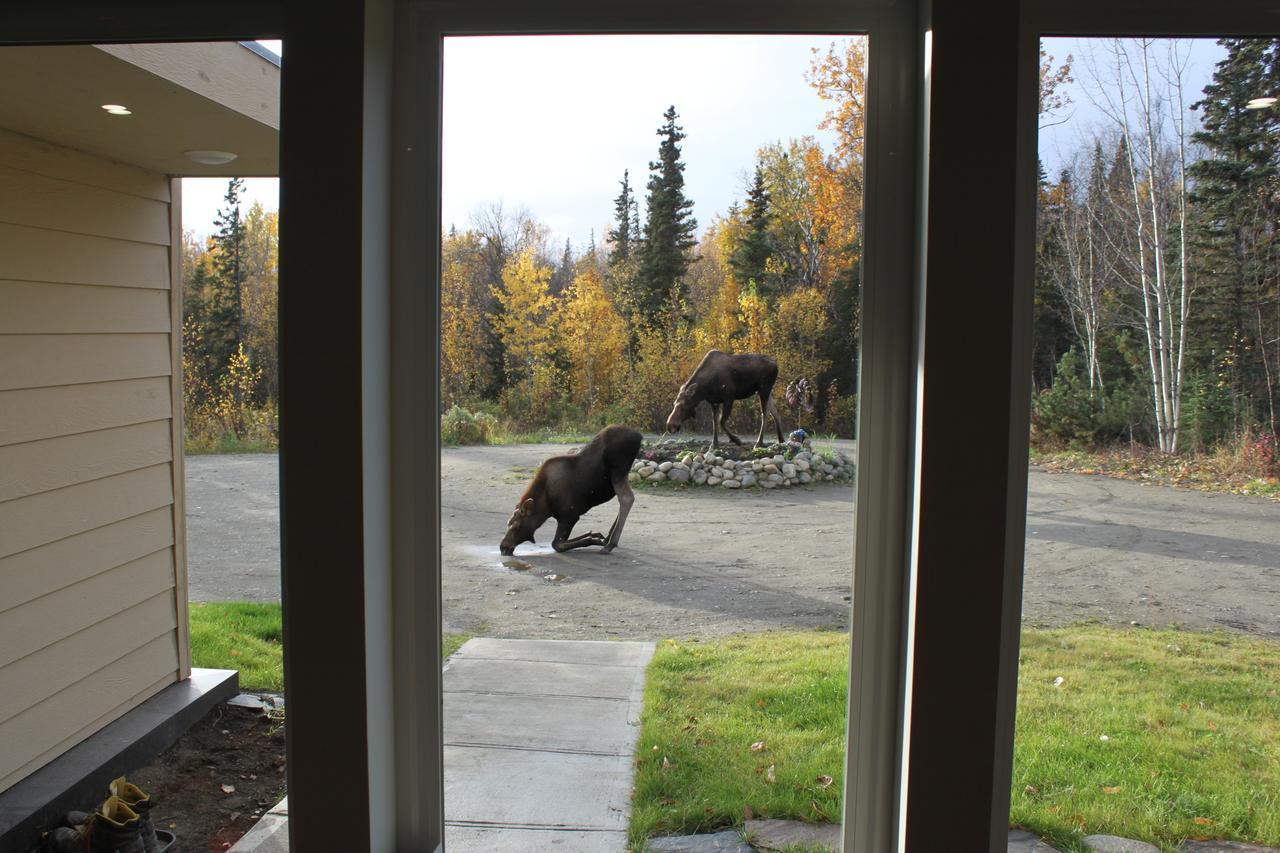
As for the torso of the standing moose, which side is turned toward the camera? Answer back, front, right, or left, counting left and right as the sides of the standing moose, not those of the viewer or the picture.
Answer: left

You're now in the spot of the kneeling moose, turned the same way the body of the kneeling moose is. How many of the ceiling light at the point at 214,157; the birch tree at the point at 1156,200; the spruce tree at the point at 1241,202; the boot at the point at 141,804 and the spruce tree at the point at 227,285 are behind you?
2

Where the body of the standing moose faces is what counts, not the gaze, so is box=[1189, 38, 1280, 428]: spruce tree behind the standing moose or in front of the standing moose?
behind

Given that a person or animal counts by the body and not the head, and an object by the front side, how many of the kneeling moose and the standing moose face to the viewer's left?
2

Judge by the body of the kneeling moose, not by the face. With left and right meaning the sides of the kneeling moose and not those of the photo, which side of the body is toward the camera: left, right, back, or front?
left

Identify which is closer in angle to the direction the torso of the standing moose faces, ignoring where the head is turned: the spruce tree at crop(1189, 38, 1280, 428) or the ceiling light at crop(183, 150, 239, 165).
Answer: the ceiling light

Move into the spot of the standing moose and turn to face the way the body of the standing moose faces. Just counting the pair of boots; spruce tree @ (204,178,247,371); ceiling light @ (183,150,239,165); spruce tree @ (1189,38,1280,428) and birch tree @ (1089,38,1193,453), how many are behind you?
2
